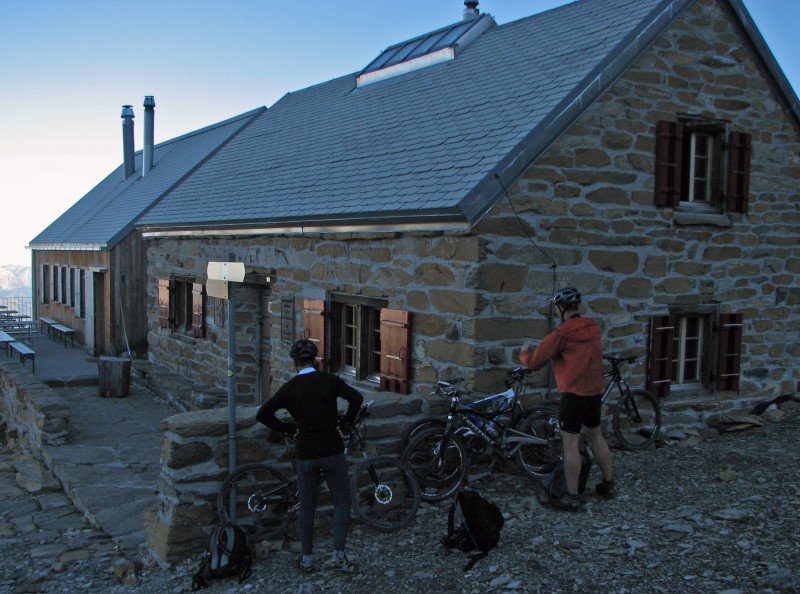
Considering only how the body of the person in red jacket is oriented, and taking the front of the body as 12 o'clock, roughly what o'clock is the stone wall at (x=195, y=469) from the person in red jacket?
The stone wall is roughly at 10 o'clock from the person in red jacket.

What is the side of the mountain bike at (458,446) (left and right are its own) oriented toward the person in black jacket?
front

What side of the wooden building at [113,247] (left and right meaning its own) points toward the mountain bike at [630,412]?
left

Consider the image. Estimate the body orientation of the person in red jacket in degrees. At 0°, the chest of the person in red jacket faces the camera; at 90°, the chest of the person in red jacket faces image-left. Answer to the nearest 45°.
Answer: approximately 135°

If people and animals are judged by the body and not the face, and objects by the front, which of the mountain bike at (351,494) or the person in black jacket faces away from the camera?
the person in black jacket

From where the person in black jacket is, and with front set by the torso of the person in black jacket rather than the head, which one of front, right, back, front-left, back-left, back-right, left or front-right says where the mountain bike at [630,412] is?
front-right

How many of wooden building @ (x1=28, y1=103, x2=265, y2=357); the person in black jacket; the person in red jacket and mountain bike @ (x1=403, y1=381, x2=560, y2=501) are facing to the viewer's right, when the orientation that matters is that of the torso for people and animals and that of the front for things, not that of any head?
0

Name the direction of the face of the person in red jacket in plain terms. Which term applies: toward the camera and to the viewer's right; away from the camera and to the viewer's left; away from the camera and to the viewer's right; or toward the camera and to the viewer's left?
away from the camera and to the viewer's left

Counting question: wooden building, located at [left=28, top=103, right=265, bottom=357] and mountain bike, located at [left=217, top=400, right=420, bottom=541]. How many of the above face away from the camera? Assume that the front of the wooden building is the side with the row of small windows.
0

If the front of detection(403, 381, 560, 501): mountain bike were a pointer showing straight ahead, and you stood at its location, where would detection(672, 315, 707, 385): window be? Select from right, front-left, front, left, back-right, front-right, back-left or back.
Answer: back

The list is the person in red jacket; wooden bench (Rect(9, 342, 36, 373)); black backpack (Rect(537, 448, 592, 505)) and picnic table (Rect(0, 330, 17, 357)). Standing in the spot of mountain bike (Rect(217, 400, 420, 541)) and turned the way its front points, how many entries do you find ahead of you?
2

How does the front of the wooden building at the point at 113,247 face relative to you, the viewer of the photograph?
facing the viewer and to the left of the viewer

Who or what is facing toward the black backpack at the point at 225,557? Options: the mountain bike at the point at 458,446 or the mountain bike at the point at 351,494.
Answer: the mountain bike at the point at 458,446
